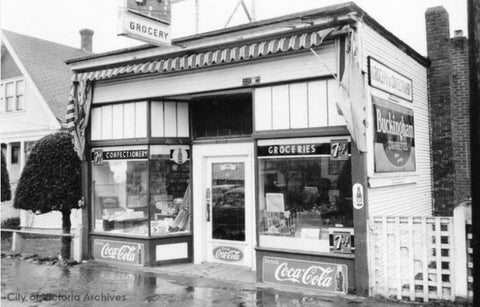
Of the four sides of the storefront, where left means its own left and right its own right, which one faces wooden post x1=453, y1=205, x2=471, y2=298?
left

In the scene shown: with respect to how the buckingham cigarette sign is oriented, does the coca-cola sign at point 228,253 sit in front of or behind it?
behind

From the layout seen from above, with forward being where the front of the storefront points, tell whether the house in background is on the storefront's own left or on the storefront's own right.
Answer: on the storefront's own right

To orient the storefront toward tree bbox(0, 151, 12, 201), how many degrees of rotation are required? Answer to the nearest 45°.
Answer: approximately 90° to its right

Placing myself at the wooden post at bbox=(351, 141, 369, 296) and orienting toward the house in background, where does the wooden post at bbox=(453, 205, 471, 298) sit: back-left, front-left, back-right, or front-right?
back-right

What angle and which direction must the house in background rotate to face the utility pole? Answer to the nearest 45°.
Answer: approximately 45° to its left

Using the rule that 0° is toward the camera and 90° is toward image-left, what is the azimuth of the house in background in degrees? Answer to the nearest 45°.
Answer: approximately 45°

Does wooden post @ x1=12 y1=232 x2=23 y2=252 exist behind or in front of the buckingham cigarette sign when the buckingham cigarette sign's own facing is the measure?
behind

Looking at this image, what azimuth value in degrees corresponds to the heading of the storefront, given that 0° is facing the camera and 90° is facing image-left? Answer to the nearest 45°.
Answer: approximately 45°
